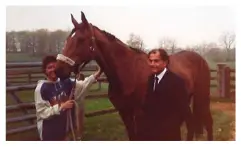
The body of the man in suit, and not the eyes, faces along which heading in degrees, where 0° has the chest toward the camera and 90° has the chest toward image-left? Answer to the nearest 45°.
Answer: approximately 45°
